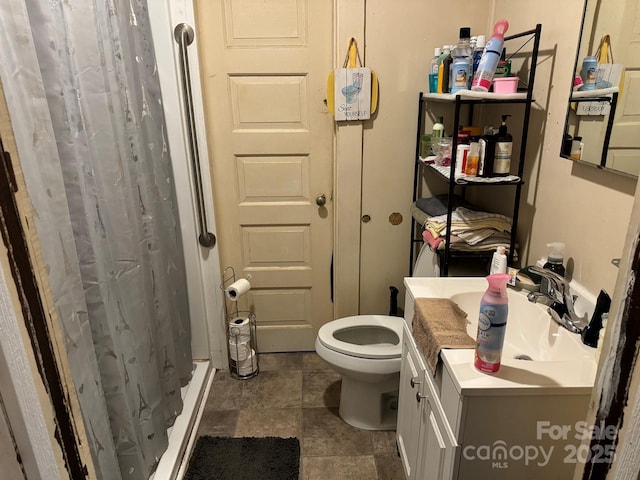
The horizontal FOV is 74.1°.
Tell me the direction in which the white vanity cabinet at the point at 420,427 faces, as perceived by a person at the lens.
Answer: facing to the left of the viewer

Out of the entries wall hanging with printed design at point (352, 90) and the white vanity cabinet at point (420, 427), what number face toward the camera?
1

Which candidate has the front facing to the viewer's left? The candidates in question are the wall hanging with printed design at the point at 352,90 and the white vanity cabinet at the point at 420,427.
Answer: the white vanity cabinet

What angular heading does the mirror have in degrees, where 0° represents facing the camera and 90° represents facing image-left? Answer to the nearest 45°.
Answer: approximately 45°
